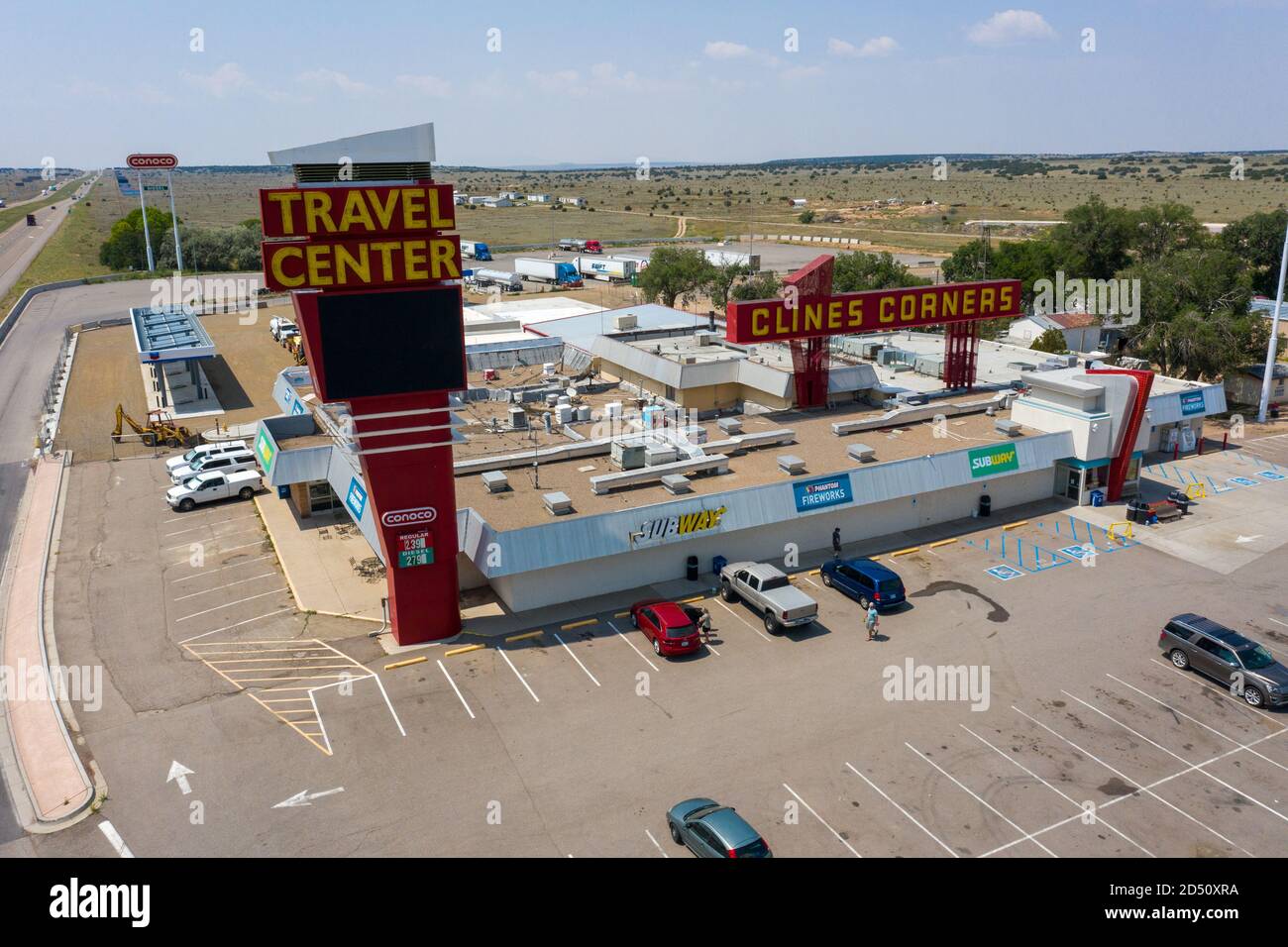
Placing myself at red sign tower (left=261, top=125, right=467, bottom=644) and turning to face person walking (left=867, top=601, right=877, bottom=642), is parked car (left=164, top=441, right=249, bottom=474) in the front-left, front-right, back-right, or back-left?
back-left

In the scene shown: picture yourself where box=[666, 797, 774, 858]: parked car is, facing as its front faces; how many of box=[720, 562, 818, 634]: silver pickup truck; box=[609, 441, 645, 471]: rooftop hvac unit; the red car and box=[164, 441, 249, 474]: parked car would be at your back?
0

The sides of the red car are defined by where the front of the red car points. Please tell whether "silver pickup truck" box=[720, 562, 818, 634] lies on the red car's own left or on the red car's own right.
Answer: on the red car's own right

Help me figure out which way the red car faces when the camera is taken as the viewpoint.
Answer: facing away from the viewer and to the left of the viewer

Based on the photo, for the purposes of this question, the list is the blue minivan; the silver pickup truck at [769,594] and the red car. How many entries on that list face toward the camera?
0

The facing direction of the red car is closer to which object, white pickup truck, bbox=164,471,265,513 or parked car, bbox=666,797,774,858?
the white pickup truck

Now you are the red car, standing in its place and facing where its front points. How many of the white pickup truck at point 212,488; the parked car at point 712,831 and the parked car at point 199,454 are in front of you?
2

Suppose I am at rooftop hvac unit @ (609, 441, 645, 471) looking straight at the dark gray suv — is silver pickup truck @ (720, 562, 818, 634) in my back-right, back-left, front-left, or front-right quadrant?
front-right

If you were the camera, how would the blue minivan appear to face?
facing away from the viewer and to the left of the viewer

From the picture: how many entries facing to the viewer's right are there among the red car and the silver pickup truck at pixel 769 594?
0

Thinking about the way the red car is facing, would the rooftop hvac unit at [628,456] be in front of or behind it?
in front

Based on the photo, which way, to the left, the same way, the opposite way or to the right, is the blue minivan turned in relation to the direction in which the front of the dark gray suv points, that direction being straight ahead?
the opposite way

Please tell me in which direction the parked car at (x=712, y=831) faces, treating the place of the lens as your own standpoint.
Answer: facing away from the viewer and to the left of the viewer

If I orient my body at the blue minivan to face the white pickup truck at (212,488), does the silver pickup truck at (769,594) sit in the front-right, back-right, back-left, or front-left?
front-left

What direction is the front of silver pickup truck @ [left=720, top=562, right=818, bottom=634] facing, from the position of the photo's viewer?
facing away from the viewer and to the left of the viewer

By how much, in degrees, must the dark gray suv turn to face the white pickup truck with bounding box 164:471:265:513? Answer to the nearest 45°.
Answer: approximately 135° to its right

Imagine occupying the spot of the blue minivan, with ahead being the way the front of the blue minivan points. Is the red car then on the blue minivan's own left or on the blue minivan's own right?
on the blue minivan's own left
